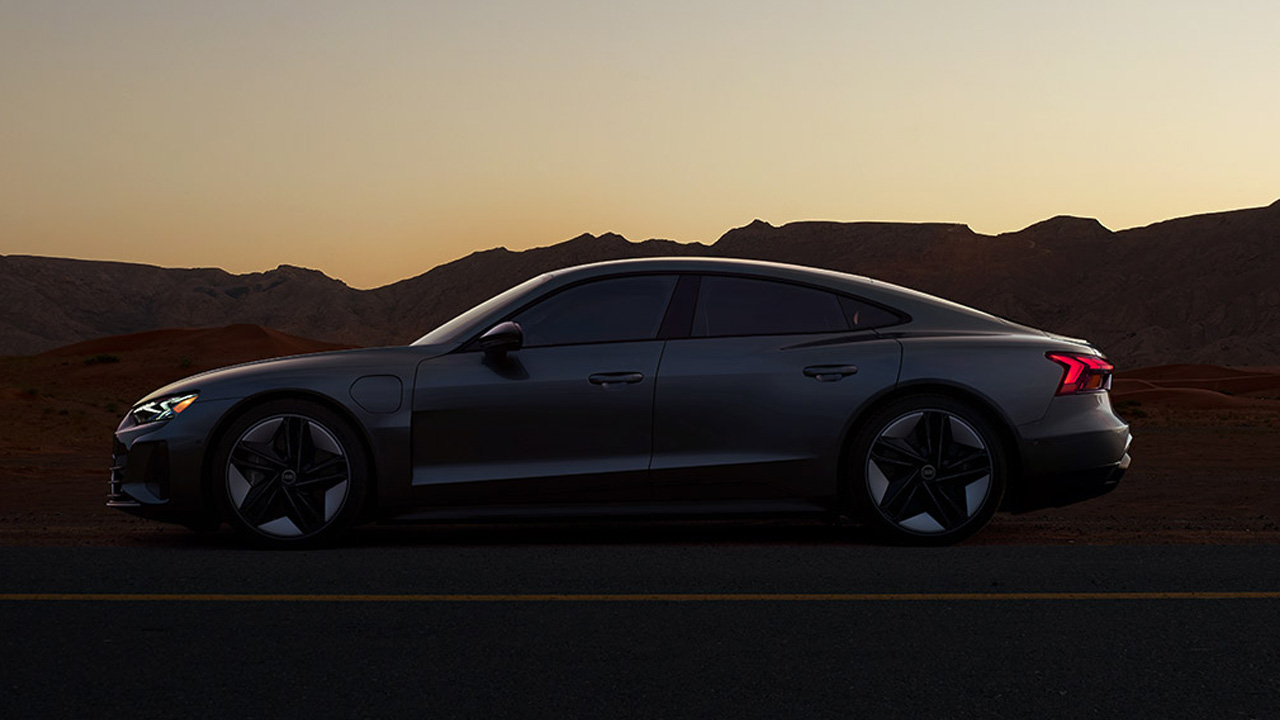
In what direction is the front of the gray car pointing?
to the viewer's left
